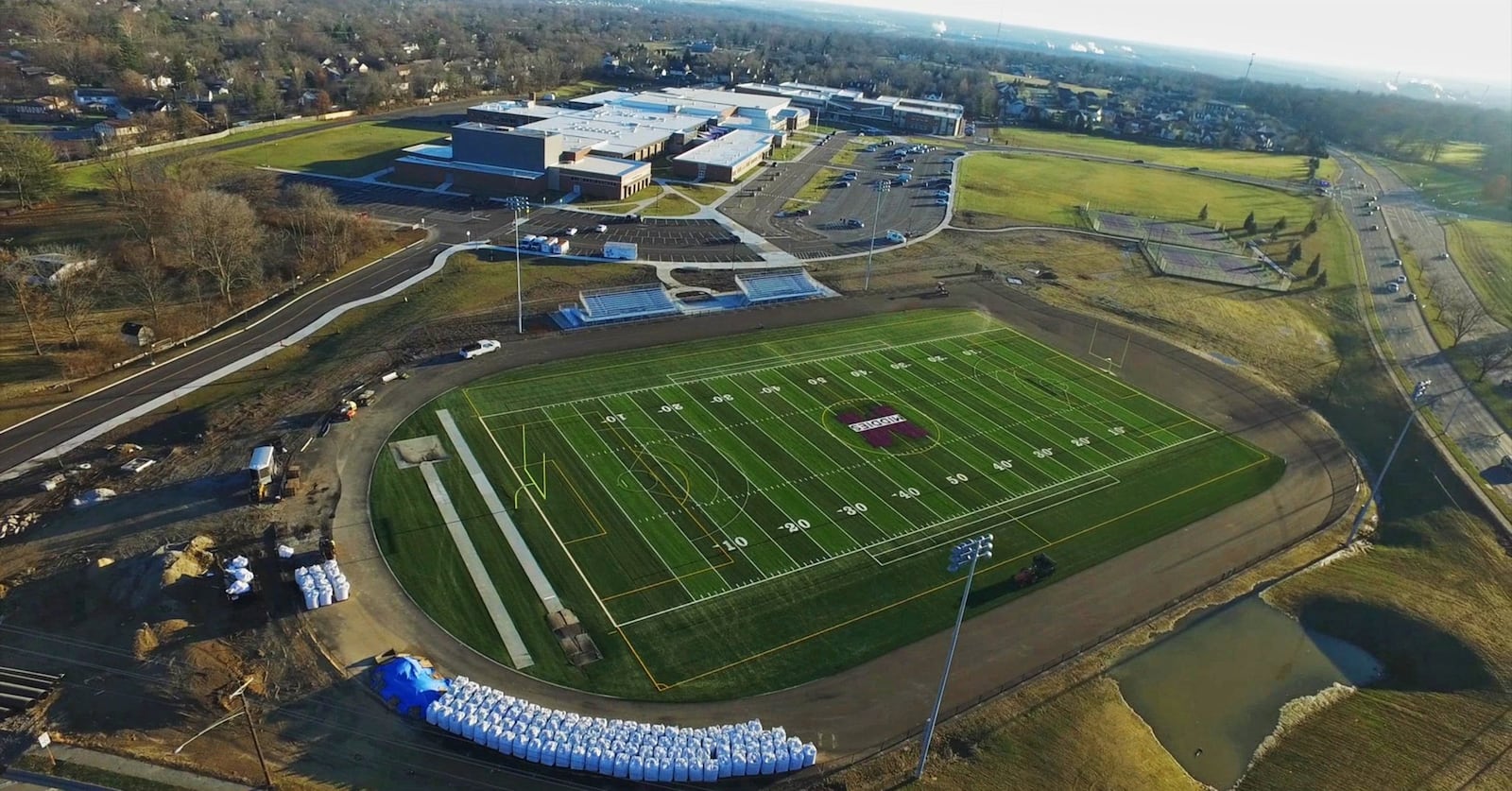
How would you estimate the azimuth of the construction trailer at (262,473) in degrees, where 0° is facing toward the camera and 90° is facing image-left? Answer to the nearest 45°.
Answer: approximately 0°

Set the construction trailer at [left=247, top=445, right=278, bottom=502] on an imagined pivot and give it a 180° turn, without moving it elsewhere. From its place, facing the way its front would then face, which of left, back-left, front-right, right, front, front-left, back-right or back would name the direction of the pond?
back-right

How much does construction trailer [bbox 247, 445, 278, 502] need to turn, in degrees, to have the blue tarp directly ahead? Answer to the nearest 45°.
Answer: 0° — it already faces it
